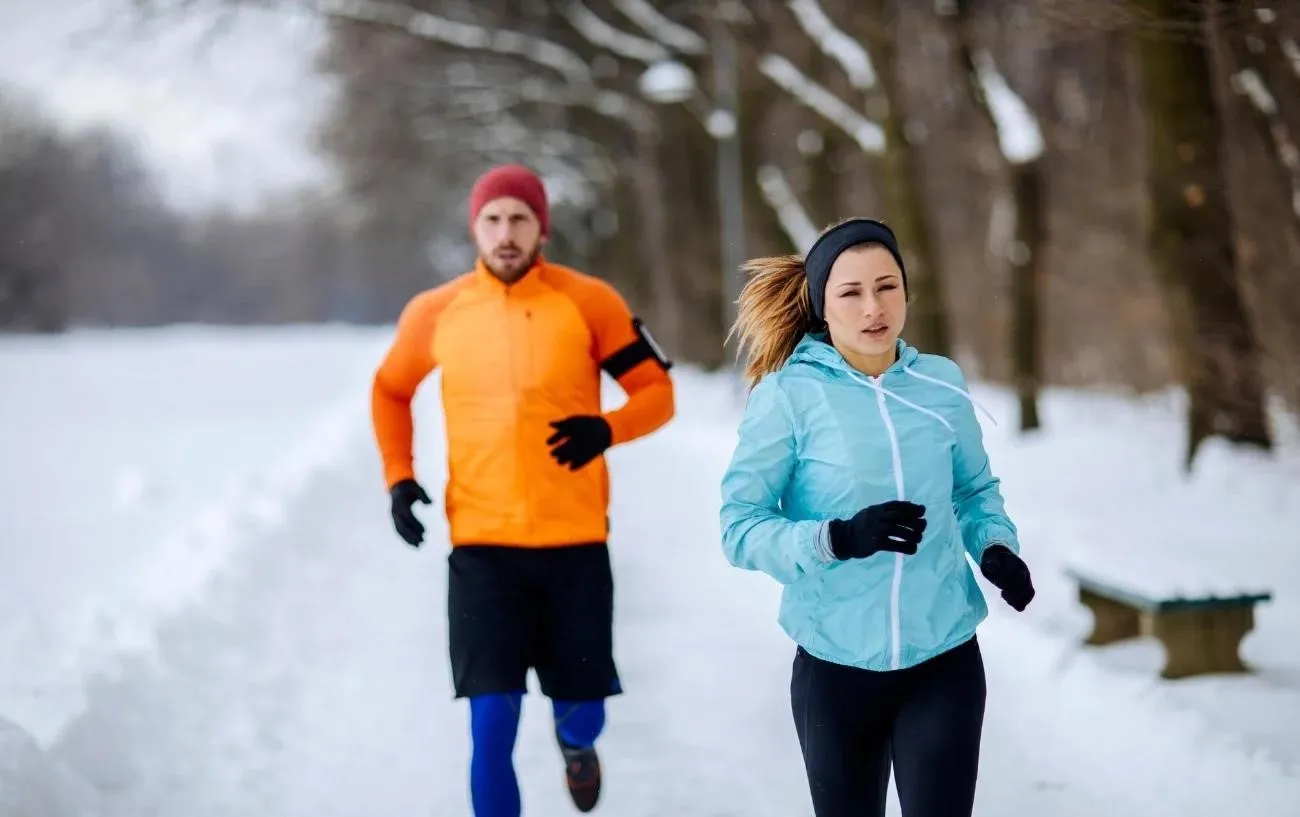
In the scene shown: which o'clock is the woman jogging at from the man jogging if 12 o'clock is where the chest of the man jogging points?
The woman jogging is roughly at 11 o'clock from the man jogging.

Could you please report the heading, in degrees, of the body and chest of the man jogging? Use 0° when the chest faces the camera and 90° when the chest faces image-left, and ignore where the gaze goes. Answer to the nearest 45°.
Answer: approximately 0°

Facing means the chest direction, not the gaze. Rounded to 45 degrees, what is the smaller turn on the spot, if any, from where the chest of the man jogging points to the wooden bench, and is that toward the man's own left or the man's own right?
approximately 90° to the man's own left

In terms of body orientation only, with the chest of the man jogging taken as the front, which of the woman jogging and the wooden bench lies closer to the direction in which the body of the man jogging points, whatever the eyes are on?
the woman jogging
